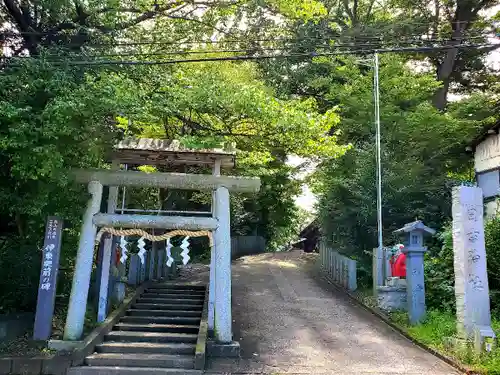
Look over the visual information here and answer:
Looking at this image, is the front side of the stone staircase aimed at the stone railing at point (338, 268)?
no

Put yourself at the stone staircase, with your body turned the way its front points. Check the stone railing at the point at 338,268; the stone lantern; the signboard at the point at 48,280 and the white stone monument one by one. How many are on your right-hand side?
1

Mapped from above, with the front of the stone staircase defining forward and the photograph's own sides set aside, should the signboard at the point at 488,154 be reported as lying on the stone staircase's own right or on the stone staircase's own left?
on the stone staircase's own left

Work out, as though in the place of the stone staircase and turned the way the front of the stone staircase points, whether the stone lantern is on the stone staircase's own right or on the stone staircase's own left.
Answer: on the stone staircase's own left

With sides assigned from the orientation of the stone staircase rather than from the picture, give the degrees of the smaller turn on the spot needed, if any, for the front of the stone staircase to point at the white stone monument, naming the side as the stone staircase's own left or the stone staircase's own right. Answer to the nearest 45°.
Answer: approximately 45° to the stone staircase's own left

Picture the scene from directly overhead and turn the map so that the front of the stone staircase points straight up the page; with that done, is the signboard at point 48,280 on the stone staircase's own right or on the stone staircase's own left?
on the stone staircase's own right

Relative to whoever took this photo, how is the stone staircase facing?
facing the viewer

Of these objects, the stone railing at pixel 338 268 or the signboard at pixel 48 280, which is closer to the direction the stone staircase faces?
the signboard

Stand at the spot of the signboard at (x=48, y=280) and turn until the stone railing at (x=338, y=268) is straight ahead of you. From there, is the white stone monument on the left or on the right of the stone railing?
right
